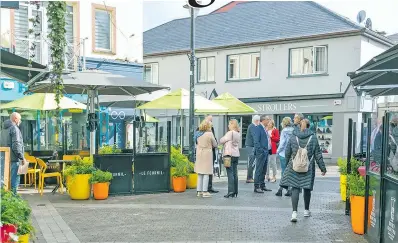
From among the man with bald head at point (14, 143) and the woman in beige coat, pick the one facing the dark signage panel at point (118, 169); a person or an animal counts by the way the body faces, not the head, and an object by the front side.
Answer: the man with bald head

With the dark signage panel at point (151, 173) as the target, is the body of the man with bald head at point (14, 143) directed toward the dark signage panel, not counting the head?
yes

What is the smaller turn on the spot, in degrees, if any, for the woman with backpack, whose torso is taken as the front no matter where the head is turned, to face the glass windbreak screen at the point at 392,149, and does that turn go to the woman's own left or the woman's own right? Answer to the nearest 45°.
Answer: approximately 135° to the woman's own right

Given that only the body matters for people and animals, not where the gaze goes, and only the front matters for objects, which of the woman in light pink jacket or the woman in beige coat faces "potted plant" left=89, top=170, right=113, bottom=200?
the woman in light pink jacket

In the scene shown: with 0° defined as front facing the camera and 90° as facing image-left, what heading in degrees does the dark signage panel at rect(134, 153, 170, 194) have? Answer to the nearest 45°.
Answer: approximately 0°

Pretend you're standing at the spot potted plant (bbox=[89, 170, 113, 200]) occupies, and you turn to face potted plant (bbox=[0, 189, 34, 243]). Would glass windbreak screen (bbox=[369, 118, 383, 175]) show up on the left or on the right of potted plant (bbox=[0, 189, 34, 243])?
left

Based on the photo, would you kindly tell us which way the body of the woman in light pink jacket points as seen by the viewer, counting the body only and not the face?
to the viewer's left

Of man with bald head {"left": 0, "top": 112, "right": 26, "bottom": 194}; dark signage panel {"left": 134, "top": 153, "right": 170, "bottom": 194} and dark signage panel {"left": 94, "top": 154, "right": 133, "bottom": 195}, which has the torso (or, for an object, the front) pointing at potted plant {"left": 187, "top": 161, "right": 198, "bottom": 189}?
the man with bald head

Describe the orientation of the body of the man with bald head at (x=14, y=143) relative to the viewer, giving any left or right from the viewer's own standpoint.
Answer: facing to the right of the viewer

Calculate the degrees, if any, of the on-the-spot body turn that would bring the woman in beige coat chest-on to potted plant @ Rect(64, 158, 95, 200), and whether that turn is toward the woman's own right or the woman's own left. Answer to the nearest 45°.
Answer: approximately 135° to the woman's own left

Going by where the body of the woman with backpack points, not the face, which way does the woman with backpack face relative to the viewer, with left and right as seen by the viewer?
facing away from the viewer
